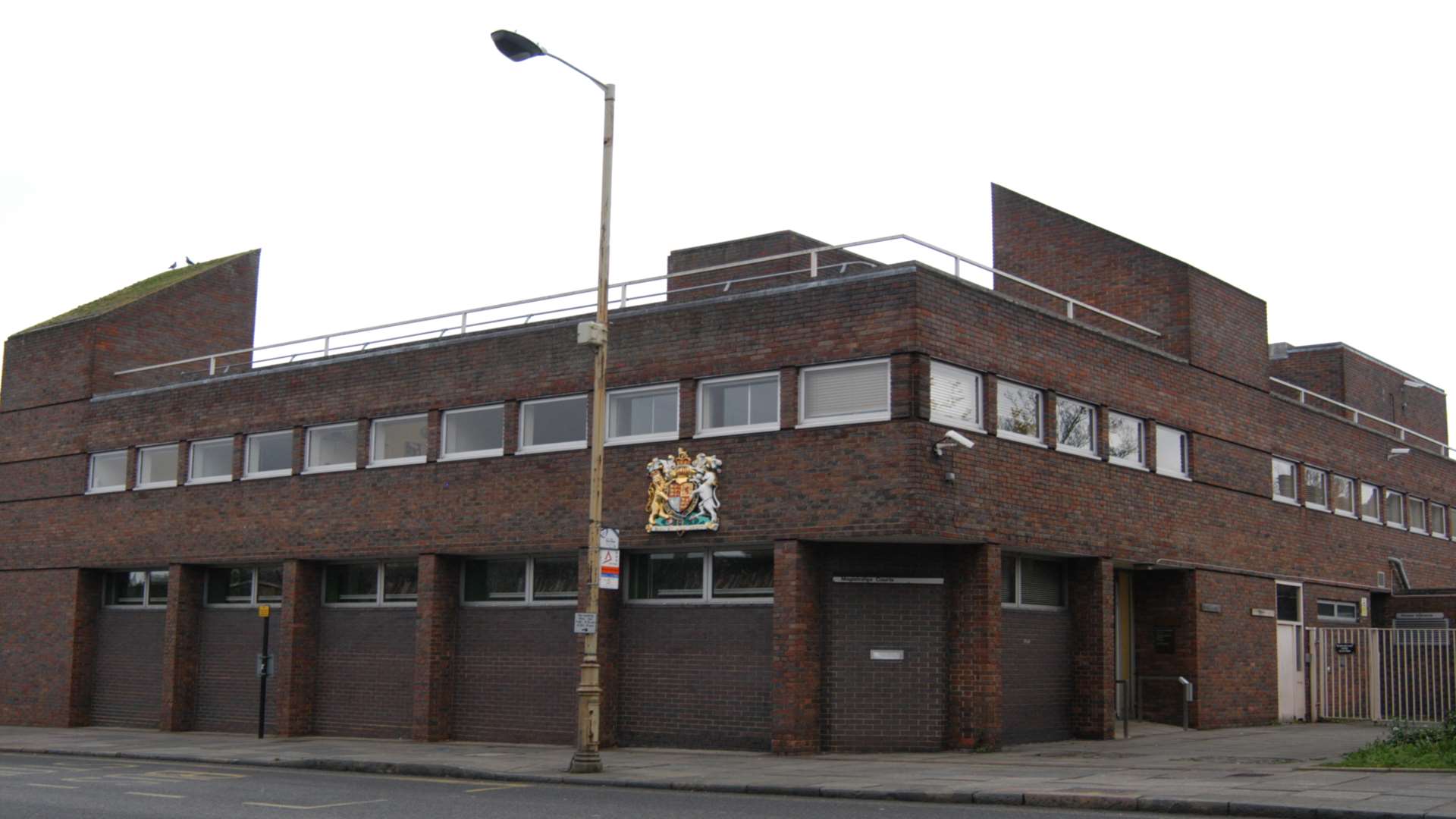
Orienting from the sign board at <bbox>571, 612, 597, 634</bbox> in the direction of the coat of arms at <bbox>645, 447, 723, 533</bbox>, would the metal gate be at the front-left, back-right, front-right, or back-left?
front-right

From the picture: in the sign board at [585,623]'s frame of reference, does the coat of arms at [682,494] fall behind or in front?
behind

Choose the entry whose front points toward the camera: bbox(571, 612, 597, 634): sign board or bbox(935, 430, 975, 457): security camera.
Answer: the sign board

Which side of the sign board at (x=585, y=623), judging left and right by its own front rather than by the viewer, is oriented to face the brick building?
back

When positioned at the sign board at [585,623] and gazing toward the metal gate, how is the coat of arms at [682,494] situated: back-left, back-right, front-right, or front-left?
front-left

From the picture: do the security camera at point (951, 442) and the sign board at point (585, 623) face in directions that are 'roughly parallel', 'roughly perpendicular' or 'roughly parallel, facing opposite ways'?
roughly perpendicular

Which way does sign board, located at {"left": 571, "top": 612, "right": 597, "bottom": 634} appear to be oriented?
toward the camera

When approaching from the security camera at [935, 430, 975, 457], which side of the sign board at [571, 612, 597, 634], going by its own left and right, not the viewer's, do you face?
left
